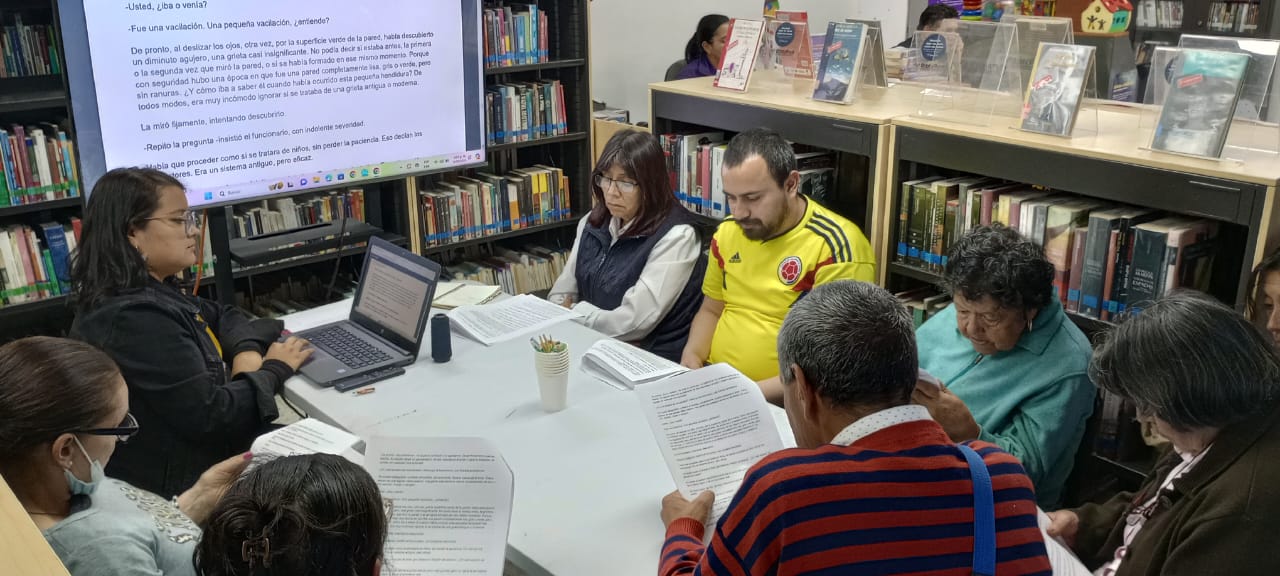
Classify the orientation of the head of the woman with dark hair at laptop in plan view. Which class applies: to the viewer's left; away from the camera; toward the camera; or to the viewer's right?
to the viewer's right

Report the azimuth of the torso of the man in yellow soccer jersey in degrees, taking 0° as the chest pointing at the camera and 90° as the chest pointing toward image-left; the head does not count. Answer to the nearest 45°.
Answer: approximately 45°

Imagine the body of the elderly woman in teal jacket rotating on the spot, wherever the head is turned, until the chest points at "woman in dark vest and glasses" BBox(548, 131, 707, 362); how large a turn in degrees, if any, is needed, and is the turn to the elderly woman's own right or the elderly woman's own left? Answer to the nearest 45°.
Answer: approximately 90° to the elderly woman's own right

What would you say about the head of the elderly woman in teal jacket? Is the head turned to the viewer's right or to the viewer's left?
to the viewer's left

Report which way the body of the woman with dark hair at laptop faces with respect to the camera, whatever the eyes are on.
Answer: to the viewer's right

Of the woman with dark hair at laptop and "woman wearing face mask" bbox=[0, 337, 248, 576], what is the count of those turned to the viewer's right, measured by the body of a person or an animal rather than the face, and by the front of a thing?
2

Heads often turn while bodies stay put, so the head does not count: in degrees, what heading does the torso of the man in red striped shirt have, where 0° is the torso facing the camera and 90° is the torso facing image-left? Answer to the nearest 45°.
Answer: approximately 135°

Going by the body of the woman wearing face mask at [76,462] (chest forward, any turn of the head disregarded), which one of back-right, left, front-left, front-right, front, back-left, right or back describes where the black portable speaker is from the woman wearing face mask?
front-left

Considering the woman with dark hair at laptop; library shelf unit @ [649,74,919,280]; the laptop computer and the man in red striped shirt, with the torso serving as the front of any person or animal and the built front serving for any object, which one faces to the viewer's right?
the woman with dark hair at laptop

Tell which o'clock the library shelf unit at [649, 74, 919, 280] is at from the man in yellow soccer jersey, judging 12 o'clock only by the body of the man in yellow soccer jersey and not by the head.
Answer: The library shelf unit is roughly at 5 o'clock from the man in yellow soccer jersey.

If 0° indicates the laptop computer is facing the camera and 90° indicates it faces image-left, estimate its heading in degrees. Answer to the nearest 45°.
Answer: approximately 45°

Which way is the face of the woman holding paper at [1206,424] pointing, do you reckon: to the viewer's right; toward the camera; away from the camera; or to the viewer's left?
to the viewer's left

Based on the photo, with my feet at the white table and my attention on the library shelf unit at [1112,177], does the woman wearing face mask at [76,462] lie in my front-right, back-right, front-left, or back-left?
back-right

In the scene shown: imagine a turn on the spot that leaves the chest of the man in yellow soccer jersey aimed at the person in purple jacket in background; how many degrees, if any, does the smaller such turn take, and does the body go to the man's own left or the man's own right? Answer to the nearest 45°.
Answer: approximately 135° to the man's own right

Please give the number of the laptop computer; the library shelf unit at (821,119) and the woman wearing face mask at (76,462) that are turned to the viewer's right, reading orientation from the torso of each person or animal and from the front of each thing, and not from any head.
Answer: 1
